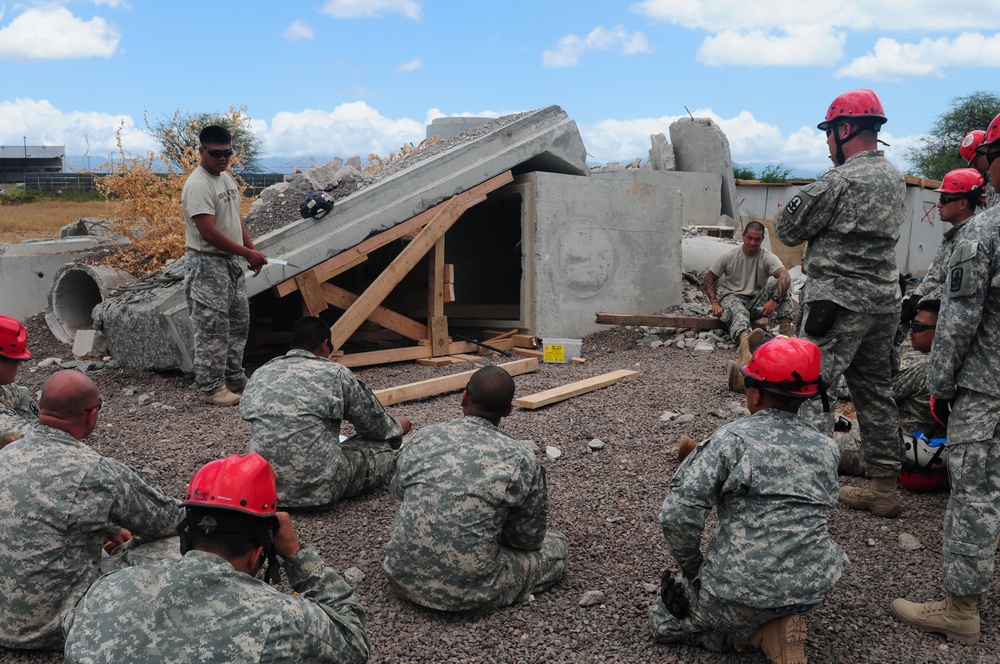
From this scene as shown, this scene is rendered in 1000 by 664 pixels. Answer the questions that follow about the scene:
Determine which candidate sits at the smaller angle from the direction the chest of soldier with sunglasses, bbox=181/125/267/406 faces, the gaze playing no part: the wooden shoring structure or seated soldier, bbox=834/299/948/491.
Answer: the seated soldier

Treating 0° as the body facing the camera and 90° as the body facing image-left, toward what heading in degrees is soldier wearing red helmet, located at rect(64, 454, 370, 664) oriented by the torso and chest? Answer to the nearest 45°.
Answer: approximately 225°

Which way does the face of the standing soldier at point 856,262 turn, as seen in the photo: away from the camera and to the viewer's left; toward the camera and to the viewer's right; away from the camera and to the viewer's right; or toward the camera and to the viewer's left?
away from the camera and to the viewer's left

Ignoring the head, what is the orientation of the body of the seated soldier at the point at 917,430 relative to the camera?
to the viewer's left

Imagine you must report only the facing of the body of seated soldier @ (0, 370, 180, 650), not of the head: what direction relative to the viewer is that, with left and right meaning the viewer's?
facing away from the viewer and to the right of the viewer

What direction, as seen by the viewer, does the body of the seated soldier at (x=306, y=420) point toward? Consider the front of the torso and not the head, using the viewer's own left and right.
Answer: facing away from the viewer and to the right of the viewer

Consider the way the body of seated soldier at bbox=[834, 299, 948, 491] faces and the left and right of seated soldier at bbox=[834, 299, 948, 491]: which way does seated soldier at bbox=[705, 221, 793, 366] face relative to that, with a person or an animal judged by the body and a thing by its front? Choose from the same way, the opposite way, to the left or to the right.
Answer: to the left

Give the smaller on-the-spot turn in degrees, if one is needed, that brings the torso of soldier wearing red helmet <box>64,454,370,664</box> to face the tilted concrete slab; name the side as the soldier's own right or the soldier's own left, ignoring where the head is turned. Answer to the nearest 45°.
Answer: approximately 45° to the soldier's own left

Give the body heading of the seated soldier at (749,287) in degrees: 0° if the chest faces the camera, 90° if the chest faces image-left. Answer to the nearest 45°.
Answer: approximately 0°

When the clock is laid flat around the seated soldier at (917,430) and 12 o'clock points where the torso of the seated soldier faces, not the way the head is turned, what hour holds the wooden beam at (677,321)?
The wooden beam is roughly at 2 o'clock from the seated soldier.
